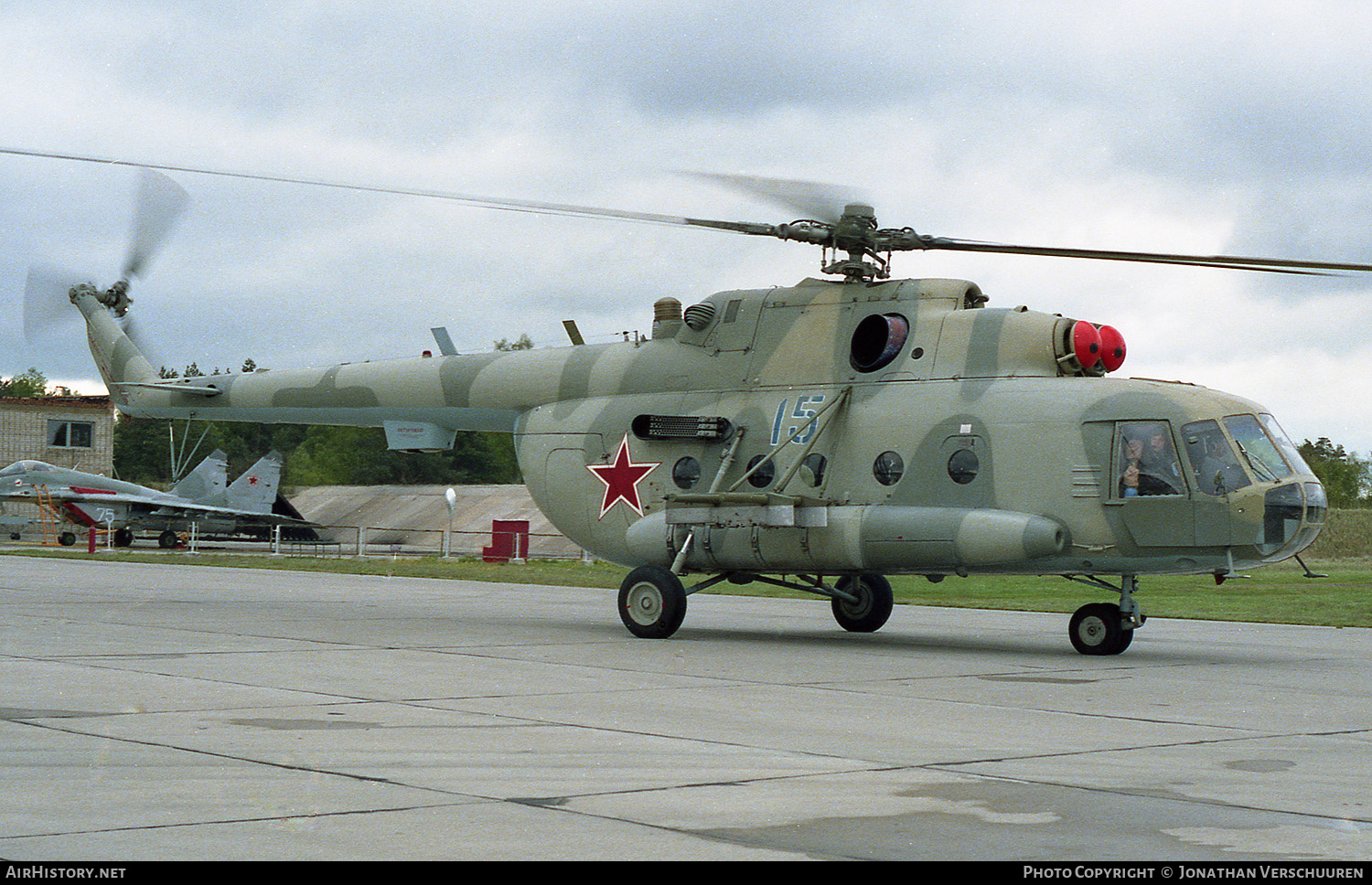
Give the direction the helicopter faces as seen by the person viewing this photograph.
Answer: facing the viewer and to the right of the viewer
